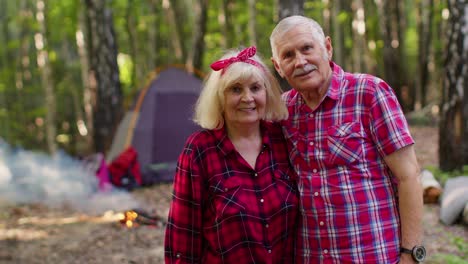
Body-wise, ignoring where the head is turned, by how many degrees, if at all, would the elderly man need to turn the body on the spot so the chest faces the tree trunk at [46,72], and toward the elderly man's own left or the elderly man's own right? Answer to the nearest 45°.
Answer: approximately 90° to the elderly man's own right

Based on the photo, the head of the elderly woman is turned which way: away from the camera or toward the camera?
toward the camera

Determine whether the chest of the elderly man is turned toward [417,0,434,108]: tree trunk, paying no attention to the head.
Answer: no

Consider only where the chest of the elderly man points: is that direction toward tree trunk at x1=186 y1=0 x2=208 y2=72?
no

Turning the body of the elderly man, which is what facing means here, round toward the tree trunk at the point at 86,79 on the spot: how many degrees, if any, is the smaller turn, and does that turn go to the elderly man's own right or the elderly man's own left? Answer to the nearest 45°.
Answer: approximately 90° to the elderly man's own right

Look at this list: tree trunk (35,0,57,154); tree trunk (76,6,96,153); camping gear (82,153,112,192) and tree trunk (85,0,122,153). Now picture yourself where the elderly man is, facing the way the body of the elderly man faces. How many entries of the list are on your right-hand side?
4

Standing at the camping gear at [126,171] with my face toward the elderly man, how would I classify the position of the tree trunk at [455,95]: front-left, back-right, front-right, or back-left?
front-left

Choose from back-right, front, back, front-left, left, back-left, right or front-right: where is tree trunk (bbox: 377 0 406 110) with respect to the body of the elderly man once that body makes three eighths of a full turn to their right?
front

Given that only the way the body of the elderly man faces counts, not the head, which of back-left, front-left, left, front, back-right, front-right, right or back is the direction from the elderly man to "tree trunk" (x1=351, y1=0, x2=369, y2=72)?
back-right

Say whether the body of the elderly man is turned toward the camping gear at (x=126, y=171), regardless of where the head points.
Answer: no

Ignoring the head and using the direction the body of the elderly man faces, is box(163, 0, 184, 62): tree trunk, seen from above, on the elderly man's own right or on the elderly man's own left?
on the elderly man's own right

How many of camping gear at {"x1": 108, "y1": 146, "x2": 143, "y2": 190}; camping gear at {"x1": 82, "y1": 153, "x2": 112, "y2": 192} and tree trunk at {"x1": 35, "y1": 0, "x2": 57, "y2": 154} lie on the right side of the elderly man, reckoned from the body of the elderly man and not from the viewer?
3

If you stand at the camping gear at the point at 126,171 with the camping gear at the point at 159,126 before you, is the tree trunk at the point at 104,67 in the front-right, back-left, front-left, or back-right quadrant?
front-left

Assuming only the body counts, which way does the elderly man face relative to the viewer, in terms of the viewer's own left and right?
facing the viewer and to the left of the viewer

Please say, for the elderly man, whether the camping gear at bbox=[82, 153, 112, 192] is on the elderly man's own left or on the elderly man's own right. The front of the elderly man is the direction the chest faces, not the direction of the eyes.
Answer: on the elderly man's own right
